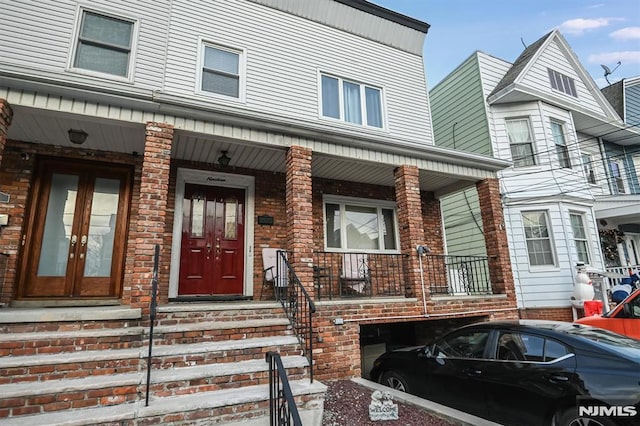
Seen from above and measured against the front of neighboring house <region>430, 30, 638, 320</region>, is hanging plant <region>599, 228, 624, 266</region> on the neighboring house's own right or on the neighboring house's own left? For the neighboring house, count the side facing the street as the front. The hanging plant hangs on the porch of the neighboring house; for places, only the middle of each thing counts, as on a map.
on the neighboring house's own left

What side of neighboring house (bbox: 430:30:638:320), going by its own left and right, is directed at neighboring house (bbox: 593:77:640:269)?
left

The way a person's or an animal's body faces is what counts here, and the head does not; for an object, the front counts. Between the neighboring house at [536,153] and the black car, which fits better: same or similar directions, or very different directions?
very different directions

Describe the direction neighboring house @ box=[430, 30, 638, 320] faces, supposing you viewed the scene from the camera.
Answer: facing the viewer and to the right of the viewer

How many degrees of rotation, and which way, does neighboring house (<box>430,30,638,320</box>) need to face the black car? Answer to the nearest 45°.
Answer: approximately 45° to its right
